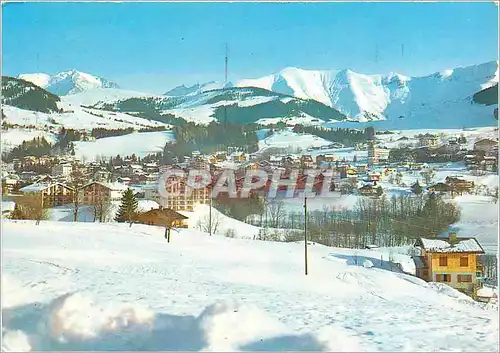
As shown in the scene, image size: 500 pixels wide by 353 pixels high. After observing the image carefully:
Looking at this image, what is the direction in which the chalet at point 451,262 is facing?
toward the camera

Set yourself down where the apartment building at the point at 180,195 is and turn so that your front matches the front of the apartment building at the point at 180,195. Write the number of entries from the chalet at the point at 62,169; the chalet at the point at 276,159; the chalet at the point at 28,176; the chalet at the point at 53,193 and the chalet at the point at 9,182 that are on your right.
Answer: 4

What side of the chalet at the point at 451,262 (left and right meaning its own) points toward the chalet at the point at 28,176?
right

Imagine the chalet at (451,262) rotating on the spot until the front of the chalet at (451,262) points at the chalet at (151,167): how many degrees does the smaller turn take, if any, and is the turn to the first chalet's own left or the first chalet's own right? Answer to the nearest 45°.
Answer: approximately 90° to the first chalet's own right

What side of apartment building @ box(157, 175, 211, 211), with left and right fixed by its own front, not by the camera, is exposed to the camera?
front

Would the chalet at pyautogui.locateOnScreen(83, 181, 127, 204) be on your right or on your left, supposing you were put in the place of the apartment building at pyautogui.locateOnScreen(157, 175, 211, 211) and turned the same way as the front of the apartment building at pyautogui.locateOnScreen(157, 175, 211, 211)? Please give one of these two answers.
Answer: on your right

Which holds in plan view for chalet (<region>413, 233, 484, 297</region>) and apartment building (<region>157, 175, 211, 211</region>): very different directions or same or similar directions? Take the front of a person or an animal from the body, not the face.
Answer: same or similar directions

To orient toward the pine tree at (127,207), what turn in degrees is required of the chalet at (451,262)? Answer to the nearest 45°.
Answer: approximately 90° to its right

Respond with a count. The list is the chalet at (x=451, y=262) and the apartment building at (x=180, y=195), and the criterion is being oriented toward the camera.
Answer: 2
